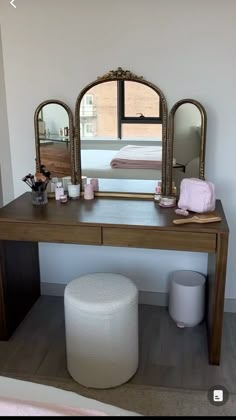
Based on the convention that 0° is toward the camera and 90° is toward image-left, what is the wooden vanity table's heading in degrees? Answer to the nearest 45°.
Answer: approximately 0°
